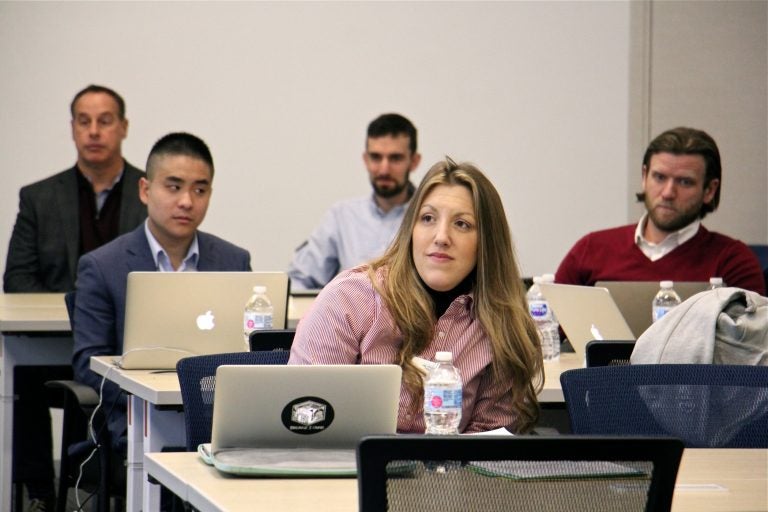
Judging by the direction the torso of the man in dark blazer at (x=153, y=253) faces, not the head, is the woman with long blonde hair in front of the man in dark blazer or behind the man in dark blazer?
in front

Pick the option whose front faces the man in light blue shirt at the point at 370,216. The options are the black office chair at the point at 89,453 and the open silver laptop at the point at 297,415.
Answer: the open silver laptop

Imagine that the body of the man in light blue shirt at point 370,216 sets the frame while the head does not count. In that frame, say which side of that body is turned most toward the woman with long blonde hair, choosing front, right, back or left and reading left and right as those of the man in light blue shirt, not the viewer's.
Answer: front

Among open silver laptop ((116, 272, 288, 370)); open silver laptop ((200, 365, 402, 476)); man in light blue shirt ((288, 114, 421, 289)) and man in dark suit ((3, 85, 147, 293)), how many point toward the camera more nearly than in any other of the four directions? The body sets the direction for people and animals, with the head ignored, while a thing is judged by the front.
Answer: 2

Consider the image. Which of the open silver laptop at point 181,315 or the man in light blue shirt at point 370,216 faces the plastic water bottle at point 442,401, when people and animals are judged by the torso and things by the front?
the man in light blue shirt

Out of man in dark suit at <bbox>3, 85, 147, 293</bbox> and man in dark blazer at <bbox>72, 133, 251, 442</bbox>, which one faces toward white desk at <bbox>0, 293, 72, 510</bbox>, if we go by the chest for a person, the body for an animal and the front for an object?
the man in dark suit

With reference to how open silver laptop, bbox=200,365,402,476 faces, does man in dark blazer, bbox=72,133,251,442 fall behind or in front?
in front

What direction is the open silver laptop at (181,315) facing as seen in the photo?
away from the camera

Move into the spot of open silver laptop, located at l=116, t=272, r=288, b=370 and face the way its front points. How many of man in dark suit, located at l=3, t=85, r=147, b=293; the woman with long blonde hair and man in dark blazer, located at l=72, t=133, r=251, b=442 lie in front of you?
2

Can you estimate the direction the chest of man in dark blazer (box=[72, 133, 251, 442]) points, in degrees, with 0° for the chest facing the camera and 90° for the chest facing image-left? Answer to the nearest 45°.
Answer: approximately 315°

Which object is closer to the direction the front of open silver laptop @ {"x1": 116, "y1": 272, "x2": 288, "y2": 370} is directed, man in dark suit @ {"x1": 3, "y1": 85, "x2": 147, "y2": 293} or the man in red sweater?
the man in dark suit

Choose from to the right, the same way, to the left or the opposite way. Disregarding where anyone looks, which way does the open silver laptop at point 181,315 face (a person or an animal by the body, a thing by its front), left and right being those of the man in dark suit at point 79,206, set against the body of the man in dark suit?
the opposite way

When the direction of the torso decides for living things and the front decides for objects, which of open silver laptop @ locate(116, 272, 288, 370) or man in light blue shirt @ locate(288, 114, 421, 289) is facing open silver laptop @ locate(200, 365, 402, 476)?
the man in light blue shirt

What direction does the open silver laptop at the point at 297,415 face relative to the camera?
away from the camera
